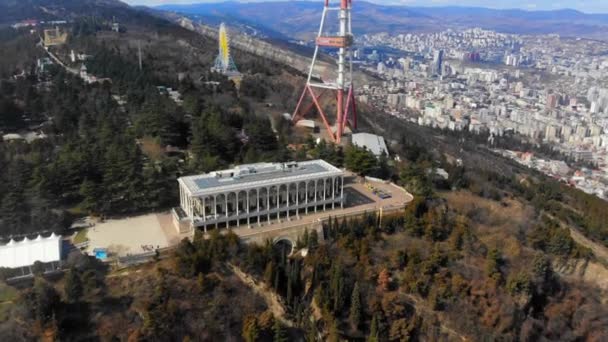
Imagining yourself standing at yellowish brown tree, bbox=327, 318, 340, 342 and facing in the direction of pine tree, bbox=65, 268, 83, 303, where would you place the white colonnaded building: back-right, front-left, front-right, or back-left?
front-right

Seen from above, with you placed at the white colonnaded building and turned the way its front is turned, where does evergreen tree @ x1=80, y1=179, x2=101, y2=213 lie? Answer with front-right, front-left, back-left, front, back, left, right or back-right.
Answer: right

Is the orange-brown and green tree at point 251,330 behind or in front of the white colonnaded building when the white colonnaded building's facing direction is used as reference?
in front

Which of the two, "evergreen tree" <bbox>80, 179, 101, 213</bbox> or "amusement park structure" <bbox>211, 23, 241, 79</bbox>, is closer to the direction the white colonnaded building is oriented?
the evergreen tree

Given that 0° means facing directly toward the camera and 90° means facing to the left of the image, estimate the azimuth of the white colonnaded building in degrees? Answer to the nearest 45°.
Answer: approximately 0°

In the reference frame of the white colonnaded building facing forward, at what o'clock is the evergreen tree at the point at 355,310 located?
The evergreen tree is roughly at 11 o'clock from the white colonnaded building.

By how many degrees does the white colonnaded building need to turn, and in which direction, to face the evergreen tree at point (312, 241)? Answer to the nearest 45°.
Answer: approximately 45° to its left

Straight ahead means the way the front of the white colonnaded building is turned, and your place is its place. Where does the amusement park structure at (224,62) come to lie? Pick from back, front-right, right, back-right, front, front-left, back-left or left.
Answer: back

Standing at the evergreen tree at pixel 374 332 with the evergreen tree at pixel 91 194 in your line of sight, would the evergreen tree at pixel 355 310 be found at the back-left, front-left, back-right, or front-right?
front-right

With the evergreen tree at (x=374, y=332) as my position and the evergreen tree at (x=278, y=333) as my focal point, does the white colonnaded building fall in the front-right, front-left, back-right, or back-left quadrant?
front-right

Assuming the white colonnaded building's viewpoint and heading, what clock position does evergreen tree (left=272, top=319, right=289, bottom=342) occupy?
The evergreen tree is roughly at 12 o'clock from the white colonnaded building.
